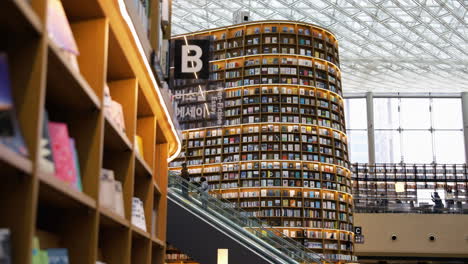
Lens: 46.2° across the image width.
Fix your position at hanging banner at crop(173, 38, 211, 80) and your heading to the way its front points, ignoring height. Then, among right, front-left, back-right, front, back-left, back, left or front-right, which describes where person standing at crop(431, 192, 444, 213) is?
back-left

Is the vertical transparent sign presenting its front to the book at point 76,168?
yes

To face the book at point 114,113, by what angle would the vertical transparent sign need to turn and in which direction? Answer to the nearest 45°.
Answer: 0° — it already faces it

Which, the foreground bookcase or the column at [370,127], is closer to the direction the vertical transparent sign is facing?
the foreground bookcase

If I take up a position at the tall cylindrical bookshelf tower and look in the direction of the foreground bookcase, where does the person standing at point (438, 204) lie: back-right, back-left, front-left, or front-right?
back-left

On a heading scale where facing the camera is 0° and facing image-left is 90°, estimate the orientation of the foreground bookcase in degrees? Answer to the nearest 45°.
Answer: approximately 315°

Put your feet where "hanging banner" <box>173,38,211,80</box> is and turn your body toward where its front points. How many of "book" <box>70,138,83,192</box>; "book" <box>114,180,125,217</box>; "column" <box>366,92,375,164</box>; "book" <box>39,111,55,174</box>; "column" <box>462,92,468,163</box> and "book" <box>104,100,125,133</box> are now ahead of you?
4

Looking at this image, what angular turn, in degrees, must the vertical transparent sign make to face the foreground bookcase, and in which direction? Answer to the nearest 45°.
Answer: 0° — it already faces it

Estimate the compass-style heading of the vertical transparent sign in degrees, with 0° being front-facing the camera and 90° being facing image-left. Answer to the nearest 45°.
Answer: approximately 0°

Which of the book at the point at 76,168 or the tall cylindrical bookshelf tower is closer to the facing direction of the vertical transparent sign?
the book
